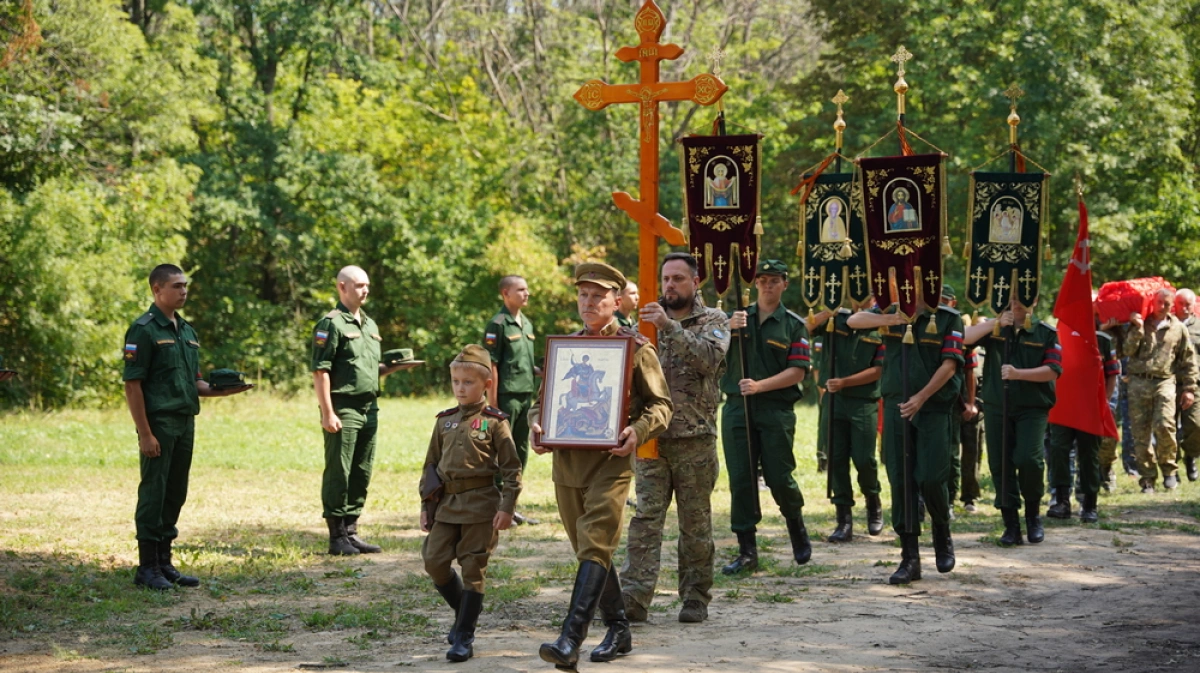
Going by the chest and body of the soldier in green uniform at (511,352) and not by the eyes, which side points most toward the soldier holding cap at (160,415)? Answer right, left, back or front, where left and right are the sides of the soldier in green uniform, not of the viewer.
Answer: right

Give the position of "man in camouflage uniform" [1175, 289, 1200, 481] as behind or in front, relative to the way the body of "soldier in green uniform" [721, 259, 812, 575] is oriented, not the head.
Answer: behind

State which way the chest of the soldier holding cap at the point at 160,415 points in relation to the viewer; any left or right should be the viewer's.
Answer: facing the viewer and to the right of the viewer

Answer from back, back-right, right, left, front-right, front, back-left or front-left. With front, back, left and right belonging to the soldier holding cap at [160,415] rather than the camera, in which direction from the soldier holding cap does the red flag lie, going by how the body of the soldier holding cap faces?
front-left

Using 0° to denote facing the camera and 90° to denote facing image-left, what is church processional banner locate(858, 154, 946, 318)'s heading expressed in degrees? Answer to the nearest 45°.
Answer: approximately 0°

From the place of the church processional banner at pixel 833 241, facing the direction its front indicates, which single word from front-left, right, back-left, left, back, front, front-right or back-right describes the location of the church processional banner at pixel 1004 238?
left

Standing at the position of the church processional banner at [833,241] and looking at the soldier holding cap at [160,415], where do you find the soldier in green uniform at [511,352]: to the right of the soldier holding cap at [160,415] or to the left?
right

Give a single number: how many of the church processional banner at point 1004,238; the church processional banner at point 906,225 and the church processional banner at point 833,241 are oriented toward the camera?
3

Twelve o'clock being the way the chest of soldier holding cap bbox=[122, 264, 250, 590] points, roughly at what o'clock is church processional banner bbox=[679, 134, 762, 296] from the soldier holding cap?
The church processional banner is roughly at 11 o'clock from the soldier holding cap.

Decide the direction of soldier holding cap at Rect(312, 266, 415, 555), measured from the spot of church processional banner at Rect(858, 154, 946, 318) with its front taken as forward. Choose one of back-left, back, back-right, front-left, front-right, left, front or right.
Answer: right
